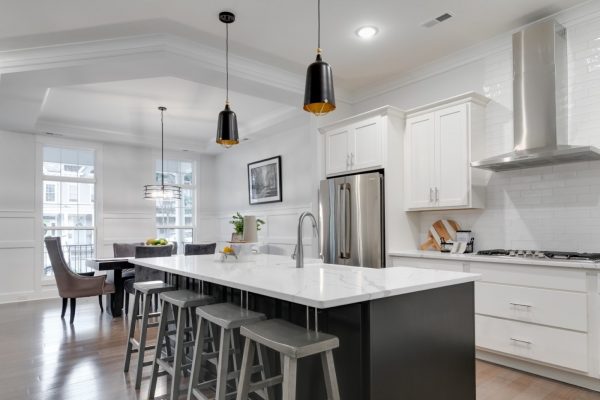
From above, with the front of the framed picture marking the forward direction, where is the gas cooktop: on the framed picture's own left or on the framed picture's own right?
on the framed picture's own left

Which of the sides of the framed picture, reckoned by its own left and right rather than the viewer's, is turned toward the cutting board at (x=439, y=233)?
left

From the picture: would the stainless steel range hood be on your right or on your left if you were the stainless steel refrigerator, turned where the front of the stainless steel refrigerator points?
on your left

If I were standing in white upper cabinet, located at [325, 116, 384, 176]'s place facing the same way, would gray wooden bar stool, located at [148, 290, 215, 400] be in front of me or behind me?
in front

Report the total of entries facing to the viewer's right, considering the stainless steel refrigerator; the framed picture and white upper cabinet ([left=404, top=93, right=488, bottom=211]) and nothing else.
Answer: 0

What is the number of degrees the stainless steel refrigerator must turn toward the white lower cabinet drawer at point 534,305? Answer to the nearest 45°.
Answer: approximately 90° to its left

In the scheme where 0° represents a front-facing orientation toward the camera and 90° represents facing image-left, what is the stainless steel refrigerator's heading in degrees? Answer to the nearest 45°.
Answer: approximately 45°

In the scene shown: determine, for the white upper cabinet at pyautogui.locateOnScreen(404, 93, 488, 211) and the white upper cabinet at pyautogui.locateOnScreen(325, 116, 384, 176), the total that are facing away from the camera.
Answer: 0

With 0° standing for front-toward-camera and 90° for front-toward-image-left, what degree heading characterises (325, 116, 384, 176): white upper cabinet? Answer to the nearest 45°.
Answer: approximately 45°

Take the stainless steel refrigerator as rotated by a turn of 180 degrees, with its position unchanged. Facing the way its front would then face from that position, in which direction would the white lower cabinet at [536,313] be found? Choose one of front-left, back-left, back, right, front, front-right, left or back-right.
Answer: right

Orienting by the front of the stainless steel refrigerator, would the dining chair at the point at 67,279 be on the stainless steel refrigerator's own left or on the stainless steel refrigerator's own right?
on the stainless steel refrigerator's own right

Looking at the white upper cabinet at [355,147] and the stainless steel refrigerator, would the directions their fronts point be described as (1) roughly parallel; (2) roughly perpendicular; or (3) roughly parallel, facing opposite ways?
roughly parallel

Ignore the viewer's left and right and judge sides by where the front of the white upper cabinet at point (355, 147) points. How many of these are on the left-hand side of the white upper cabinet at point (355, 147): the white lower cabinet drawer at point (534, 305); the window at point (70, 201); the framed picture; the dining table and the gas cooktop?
2

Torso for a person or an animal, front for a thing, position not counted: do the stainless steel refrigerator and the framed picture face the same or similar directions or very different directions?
same or similar directions

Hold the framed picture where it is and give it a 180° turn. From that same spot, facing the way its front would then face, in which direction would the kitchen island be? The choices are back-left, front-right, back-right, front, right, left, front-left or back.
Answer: back-right

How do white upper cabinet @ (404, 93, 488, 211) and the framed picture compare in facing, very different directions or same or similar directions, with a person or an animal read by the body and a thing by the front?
same or similar directions

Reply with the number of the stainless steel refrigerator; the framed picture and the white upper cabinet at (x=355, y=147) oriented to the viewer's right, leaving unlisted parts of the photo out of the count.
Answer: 0

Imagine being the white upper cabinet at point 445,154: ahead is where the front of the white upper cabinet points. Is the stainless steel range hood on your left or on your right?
on your left

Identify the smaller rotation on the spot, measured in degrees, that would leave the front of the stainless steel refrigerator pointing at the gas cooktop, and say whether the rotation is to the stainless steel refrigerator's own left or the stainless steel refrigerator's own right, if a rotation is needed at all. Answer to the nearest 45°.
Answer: approximately 90° to the stainless steel refrigerator's own left

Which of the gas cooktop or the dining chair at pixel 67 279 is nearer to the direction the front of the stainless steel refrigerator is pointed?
the dining chair

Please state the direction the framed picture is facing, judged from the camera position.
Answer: facing the viewer and to the left of the viewer
